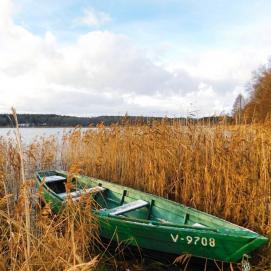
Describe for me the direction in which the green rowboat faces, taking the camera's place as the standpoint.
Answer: facing the viewer and to the right of the viewer
